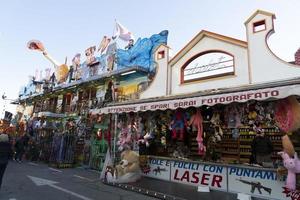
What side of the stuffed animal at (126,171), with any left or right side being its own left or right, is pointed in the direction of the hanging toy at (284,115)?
left

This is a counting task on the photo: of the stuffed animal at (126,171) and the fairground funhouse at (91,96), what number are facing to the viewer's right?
0

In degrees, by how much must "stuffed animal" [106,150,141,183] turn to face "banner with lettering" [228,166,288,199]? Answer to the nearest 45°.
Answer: approximately 90° to its left

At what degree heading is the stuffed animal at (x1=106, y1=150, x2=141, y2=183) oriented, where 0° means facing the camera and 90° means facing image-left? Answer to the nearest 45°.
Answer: approximately 45°

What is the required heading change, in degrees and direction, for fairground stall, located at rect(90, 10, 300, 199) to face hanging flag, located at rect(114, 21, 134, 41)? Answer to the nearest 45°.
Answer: approximately 90° to its right

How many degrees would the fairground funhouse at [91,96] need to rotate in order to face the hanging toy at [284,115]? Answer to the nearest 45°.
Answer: approximately 90° to its left

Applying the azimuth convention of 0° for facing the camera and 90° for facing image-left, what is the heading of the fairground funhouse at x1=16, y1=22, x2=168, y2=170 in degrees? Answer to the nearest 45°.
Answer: approximately 45°

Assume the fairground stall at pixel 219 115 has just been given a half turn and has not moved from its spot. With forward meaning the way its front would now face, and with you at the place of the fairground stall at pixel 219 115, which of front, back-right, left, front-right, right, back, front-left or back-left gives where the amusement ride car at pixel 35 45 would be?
left
